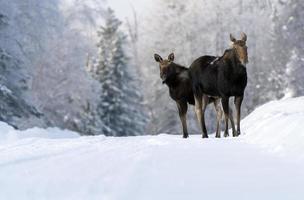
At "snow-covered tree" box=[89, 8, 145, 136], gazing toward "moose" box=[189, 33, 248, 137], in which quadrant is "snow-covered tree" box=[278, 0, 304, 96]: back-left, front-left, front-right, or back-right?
front-left

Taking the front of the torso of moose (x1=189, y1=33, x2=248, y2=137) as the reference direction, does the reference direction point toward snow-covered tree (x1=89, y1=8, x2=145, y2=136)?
no

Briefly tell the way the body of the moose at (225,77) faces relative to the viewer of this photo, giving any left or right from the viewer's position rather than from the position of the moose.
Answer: facing the viewer and to the right of the viewer

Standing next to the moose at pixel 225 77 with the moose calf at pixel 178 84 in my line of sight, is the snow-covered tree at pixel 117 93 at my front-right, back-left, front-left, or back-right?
front-right

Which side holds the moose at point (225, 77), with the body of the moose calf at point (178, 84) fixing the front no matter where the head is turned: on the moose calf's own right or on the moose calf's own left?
on the moose calf's own left

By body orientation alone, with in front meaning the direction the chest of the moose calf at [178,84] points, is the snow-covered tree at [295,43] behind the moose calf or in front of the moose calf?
behind

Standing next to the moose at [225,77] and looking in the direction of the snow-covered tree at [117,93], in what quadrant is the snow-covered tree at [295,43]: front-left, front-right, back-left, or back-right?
front-right

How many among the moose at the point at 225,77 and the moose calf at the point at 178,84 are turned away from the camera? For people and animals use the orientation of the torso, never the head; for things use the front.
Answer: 0

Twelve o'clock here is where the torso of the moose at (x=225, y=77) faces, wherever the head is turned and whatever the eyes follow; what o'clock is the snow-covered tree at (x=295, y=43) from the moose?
The snow-covered tree is roughly at 8 o'clock from the moose.

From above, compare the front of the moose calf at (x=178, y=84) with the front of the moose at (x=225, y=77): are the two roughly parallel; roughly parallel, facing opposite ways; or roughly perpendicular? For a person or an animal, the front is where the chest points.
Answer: roughly perpendicular
